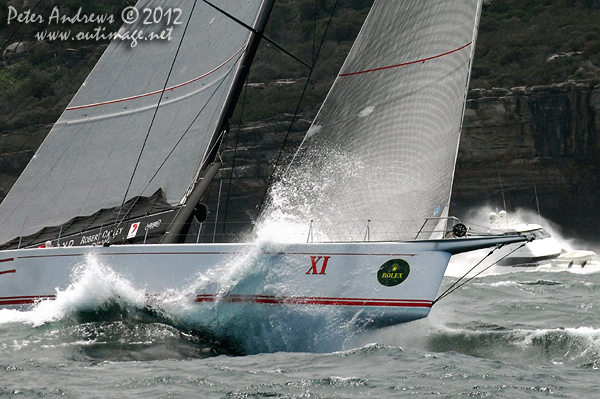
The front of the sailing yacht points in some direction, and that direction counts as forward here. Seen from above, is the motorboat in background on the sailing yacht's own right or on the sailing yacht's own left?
on the sailing yacht's own left

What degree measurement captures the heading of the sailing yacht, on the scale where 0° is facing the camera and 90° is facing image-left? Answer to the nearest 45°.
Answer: approximately 270°
